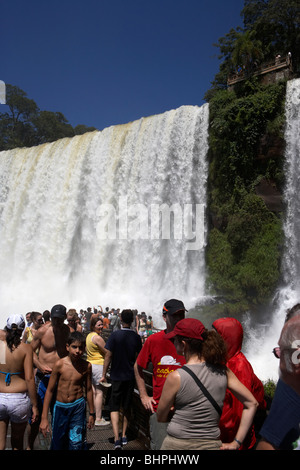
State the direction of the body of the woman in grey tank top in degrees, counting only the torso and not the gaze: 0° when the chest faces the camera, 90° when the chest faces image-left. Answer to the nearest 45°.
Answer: approximately 135°

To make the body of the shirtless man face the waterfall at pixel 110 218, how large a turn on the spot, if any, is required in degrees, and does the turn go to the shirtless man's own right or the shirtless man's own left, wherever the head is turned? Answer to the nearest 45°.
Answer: approximately 135° to the shirtless man's own left

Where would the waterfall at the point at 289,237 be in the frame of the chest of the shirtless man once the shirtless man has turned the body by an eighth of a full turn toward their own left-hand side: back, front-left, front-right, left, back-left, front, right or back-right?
front-left

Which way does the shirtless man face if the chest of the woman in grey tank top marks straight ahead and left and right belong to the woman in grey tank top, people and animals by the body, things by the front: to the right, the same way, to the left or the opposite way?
the opposite way

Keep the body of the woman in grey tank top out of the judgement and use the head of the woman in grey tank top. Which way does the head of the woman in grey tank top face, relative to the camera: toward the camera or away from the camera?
away from the camera

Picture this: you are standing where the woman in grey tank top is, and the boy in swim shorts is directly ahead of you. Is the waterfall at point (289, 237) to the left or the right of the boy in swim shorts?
right

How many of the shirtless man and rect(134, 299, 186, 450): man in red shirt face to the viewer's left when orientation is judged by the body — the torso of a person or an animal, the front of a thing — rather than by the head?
0

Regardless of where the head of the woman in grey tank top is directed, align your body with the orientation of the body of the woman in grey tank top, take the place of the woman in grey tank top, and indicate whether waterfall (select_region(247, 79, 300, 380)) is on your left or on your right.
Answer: on your right

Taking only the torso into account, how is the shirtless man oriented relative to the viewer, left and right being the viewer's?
facing the viewer and to the right of the viewer

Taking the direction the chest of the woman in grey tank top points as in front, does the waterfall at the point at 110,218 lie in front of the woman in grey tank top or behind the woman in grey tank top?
in front
